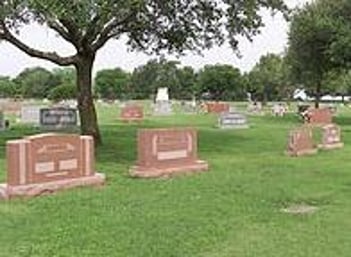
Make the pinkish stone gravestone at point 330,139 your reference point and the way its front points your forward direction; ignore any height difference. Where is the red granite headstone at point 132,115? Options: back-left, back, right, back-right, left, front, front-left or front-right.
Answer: back-right

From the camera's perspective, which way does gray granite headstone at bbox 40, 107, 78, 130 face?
toward the camera

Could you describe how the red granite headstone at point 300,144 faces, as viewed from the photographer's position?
facing the viewer

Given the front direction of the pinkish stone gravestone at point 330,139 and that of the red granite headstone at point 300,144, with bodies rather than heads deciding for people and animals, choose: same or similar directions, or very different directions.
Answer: same or similar directions

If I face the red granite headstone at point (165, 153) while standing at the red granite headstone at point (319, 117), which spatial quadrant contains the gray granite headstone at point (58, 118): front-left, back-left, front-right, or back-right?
front-right

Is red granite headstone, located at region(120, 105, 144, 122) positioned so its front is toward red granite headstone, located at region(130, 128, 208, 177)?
yes

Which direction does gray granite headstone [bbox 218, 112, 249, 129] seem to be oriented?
toward the camera

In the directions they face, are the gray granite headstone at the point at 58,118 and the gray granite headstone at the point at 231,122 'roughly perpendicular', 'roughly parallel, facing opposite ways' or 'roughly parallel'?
roughly parallel

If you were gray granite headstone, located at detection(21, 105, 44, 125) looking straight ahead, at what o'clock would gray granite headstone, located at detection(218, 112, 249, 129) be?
gray granite headstone, located at detection(218, 112, 249, 129) is roughly at 10 o'clock from gray granite headstone, located at detection(21, 105, 44, 125).
